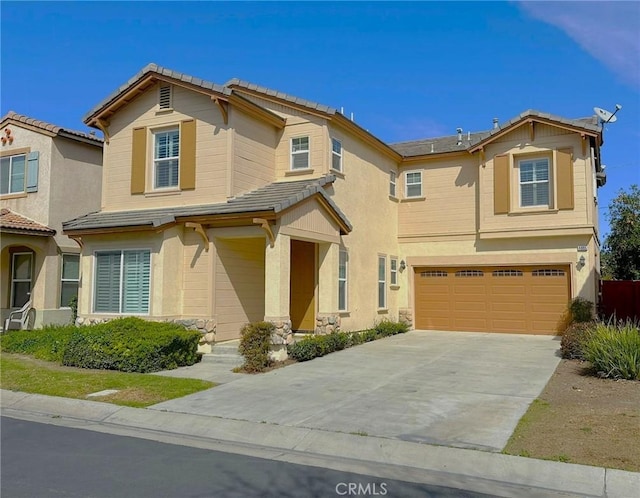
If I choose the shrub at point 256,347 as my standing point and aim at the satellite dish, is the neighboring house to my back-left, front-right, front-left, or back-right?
back-left

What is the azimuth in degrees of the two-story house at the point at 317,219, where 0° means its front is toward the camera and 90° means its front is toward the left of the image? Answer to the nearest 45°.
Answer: approximately 0°

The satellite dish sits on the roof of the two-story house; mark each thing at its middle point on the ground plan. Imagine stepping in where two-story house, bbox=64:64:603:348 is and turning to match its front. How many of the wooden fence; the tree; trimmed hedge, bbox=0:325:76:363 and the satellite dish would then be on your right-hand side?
1

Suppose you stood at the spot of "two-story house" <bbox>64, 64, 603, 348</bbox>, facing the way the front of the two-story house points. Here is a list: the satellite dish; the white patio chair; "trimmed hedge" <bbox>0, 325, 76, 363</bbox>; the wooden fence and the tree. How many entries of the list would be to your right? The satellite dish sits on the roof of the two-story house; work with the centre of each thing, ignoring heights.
2

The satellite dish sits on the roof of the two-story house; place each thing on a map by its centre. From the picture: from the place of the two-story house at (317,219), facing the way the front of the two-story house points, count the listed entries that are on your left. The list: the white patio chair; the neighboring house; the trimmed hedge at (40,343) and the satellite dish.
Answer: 1

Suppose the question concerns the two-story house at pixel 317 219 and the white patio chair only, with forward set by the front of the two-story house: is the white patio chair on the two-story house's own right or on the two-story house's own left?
on the two-story house's own right

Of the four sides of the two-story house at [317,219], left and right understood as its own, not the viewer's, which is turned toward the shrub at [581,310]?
left

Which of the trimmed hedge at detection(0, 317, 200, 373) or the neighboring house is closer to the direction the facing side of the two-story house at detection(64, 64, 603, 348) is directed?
the trimmed hedge

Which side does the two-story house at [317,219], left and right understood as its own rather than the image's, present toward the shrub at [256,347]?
front

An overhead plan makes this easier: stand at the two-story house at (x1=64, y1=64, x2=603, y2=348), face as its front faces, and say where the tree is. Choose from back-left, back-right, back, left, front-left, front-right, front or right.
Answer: back-left

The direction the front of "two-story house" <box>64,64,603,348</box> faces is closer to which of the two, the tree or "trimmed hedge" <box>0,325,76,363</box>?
the trimmed hedge

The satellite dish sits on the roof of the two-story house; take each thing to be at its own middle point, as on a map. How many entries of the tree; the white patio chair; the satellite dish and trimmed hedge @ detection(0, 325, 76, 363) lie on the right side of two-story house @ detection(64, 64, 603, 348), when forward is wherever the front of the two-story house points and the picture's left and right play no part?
2

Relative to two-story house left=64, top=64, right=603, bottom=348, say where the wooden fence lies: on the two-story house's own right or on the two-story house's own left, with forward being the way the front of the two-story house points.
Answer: on the two-story house's own left

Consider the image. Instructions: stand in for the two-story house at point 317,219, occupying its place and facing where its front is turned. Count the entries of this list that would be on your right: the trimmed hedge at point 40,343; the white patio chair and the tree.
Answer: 2
